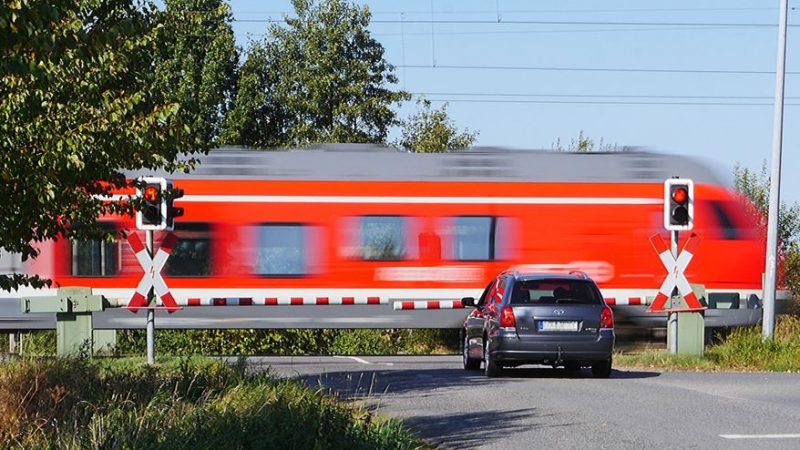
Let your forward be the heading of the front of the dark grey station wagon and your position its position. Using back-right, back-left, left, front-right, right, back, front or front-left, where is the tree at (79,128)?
back-left

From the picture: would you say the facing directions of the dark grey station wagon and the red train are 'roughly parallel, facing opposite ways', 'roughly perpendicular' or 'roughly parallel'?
roughly perpendicular

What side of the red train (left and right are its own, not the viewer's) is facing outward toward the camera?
right

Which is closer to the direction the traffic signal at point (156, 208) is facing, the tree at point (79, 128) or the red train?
the tree

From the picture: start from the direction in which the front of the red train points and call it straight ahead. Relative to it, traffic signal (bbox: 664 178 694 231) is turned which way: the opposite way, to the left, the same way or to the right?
to the right

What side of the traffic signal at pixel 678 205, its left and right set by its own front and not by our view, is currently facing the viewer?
front

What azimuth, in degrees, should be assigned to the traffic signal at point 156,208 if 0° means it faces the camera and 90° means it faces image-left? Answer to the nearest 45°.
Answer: approximately 0°

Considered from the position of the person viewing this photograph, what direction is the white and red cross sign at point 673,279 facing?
facing the viewer

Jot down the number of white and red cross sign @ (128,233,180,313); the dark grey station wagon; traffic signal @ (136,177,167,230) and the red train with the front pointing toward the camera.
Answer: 2

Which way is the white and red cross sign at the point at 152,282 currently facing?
toward the camera

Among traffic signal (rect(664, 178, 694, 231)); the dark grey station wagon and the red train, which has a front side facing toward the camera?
the traffic signal

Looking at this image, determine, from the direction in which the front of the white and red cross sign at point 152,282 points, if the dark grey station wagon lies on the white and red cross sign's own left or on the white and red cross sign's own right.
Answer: on the white and red cross sign's own left
